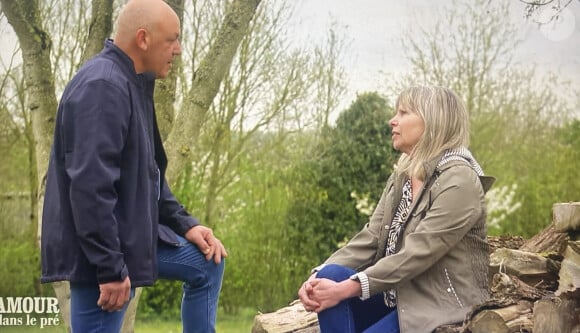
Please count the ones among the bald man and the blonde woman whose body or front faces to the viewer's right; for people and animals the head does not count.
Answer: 1

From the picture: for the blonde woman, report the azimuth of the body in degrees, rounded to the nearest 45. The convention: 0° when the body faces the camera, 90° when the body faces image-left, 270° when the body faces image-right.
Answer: approximately 90°

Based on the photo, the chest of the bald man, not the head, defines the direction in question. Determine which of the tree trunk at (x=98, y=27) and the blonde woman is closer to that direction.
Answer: the blonde woman

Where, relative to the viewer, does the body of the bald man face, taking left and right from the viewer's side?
facing to the right of the viewer

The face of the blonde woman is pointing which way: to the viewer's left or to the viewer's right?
to the viewer's left

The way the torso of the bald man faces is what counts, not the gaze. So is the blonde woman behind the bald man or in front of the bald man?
in front

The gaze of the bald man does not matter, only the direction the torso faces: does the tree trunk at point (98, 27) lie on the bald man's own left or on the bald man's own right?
on the bald man's own left

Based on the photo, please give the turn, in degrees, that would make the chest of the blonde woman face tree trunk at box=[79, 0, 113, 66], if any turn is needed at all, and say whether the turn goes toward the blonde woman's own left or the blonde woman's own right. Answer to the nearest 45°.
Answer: approximately 45° to the blonde woman's own right

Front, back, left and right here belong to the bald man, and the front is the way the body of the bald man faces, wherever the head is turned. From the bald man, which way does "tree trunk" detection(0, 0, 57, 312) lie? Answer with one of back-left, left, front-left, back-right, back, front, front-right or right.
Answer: left

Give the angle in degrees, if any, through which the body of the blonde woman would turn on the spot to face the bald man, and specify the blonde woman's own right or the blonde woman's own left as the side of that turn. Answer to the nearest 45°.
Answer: approximately 45° to the blonde woman's own left

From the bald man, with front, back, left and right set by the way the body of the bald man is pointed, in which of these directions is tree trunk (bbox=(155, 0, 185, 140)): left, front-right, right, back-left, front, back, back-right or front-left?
left

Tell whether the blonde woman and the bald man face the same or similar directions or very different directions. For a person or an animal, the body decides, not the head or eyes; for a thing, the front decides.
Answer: very different directions
